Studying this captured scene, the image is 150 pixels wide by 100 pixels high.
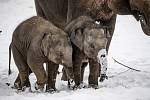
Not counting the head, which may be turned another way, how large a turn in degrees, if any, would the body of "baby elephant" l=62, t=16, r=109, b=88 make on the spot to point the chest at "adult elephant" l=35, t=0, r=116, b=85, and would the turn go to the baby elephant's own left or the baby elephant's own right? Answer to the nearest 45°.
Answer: approximately 135° to the baby elephant's own left

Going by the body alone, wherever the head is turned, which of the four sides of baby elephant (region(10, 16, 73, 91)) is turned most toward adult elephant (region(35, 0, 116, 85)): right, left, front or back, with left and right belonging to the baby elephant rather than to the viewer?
left

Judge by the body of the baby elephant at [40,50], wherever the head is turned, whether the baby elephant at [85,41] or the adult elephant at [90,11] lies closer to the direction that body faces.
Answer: the baby elephant

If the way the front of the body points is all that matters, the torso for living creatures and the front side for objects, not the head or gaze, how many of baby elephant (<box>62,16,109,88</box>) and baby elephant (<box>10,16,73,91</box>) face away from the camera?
0

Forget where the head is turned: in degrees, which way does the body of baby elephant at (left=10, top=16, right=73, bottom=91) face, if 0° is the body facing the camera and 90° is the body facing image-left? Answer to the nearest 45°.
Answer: approximately 315°

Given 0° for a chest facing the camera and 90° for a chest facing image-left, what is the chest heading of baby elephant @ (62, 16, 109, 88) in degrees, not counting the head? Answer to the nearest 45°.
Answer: approximately 315°
